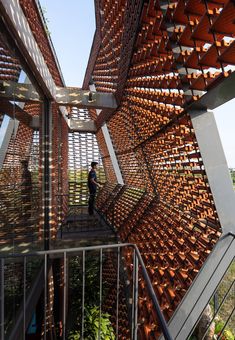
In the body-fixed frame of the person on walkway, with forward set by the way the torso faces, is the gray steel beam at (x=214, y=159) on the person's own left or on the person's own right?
on the person's own right

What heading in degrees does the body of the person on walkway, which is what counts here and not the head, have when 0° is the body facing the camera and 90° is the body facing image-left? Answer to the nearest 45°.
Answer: approximately 270°
